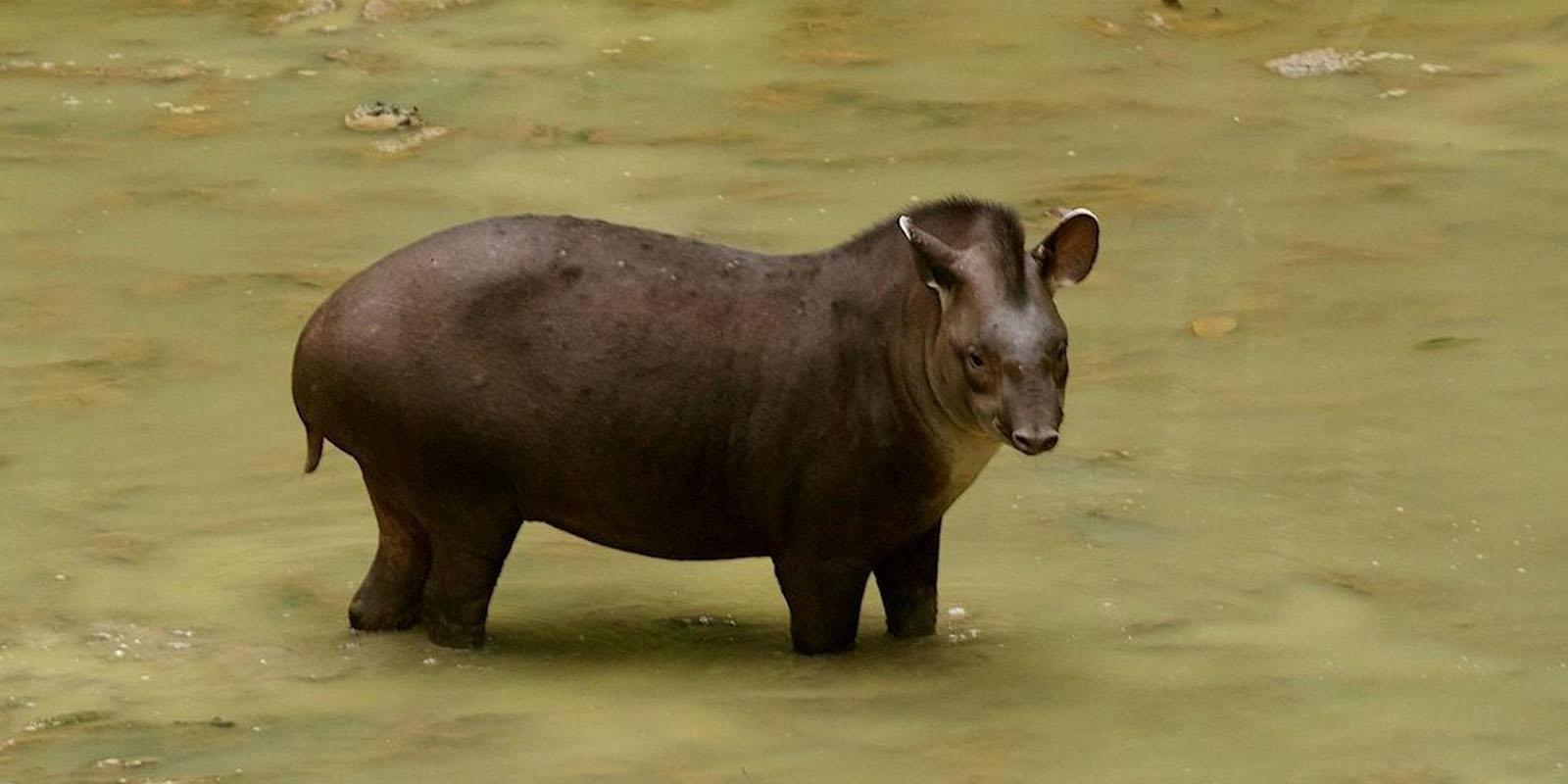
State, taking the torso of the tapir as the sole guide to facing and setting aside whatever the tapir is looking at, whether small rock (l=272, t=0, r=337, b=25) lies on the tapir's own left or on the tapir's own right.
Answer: on the tapir's own left

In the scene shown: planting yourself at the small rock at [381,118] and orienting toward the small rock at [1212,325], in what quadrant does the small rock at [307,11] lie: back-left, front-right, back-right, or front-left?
back-left

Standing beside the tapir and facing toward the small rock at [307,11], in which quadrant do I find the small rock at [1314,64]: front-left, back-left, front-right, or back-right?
front-right

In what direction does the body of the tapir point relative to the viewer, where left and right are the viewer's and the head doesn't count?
facing to the right of the viewer

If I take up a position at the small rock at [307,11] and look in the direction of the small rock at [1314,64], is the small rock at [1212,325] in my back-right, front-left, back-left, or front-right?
front-right

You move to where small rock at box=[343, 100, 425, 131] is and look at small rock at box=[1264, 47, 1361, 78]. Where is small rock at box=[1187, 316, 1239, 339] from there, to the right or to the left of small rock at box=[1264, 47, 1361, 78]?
right

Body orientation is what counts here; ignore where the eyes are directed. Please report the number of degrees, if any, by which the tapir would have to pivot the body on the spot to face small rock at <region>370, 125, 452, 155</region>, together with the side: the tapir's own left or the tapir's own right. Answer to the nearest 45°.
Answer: approximately 90° to the tapir's own left

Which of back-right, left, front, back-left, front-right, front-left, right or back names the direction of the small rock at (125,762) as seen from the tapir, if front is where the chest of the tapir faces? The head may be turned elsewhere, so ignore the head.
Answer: back-right

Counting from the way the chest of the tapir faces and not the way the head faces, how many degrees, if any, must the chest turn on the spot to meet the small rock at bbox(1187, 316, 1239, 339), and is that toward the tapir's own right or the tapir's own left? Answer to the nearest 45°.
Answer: approximately 45° to the tapir's own left

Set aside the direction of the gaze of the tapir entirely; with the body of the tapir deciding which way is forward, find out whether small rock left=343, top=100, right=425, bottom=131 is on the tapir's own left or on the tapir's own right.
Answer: on the tapir's own left

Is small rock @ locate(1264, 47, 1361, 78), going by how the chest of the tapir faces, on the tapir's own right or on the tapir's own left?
on the tapir's own left

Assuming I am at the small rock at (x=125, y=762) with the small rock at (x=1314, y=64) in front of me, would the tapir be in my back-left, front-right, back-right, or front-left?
front-right
